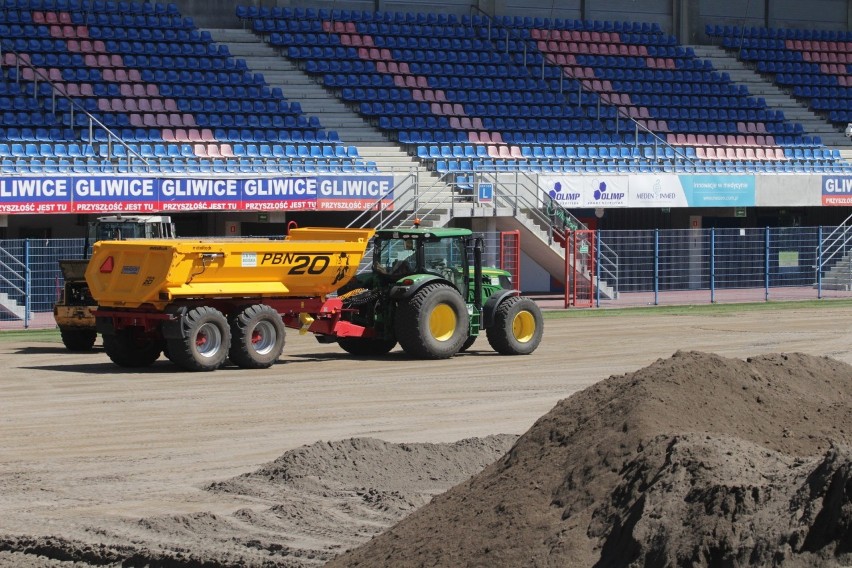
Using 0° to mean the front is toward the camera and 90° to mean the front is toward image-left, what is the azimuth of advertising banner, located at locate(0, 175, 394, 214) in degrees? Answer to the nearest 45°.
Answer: approximately 0°

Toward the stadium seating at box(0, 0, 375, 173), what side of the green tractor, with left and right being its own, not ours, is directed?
left

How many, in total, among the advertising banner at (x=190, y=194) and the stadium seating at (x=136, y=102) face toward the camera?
2

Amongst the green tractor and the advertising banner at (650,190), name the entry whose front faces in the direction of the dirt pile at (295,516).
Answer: the advertising banner

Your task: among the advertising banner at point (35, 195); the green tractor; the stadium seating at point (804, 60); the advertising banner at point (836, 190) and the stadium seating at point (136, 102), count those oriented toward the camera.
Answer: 4

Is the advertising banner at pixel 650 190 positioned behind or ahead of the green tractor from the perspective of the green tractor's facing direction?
ahead

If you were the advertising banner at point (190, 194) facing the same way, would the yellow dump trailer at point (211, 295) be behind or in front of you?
in front

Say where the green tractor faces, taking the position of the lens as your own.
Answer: facing away from the viewer and to the right of the viewer

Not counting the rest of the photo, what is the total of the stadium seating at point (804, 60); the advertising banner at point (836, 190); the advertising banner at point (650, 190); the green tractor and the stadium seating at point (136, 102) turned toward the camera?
4

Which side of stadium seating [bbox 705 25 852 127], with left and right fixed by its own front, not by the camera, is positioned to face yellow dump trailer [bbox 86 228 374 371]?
front
